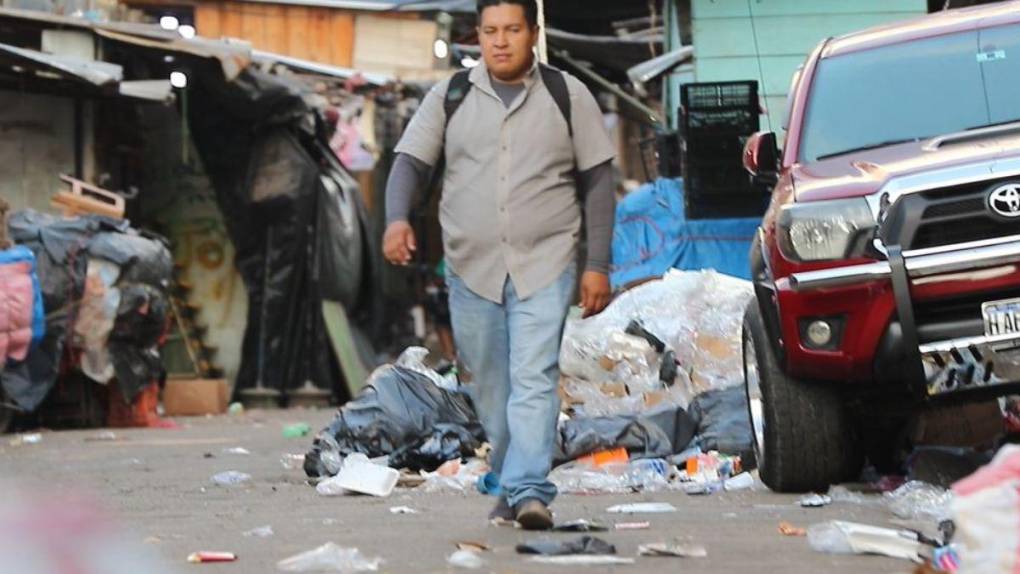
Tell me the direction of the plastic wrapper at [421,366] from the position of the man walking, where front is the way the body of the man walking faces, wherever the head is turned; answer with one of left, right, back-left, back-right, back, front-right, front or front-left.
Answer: back

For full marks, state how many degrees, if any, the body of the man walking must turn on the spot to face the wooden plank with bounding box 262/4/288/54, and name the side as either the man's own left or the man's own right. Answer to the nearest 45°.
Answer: approximately 180°

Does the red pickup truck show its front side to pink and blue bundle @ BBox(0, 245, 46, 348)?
no

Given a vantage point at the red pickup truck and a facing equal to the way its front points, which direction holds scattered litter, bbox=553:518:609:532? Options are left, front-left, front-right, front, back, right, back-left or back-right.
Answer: front-right

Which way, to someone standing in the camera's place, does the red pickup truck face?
facing the viewer

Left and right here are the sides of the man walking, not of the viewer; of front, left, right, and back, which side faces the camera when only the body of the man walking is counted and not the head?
front

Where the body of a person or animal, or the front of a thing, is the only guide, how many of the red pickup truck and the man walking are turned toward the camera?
2

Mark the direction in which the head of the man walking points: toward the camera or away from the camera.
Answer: toward the camera

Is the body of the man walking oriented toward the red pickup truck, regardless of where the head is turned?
no

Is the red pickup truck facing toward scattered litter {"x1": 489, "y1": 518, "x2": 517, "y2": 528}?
no

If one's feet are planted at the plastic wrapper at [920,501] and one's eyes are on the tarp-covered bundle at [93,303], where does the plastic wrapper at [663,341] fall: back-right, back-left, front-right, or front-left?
front-right

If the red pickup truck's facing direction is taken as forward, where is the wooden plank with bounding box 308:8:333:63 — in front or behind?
behind

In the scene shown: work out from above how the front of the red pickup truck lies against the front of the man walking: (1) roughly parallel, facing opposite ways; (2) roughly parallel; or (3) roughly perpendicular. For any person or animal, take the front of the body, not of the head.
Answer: roughly parallel

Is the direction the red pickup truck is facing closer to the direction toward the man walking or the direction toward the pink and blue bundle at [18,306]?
the man walking
